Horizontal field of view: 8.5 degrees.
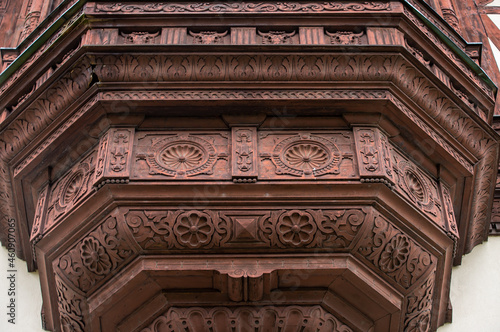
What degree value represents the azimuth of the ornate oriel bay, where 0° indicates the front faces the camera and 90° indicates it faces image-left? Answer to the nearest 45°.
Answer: approximately 0°
